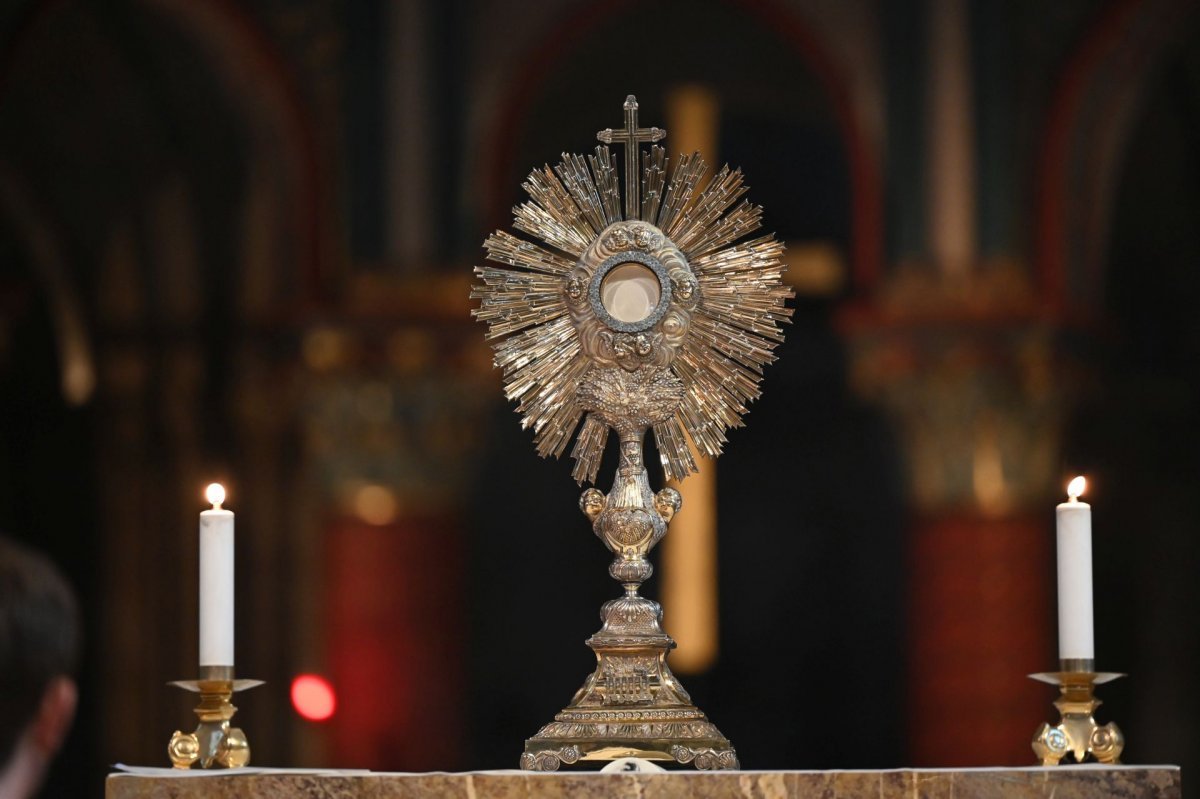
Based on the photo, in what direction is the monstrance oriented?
toward the camera
